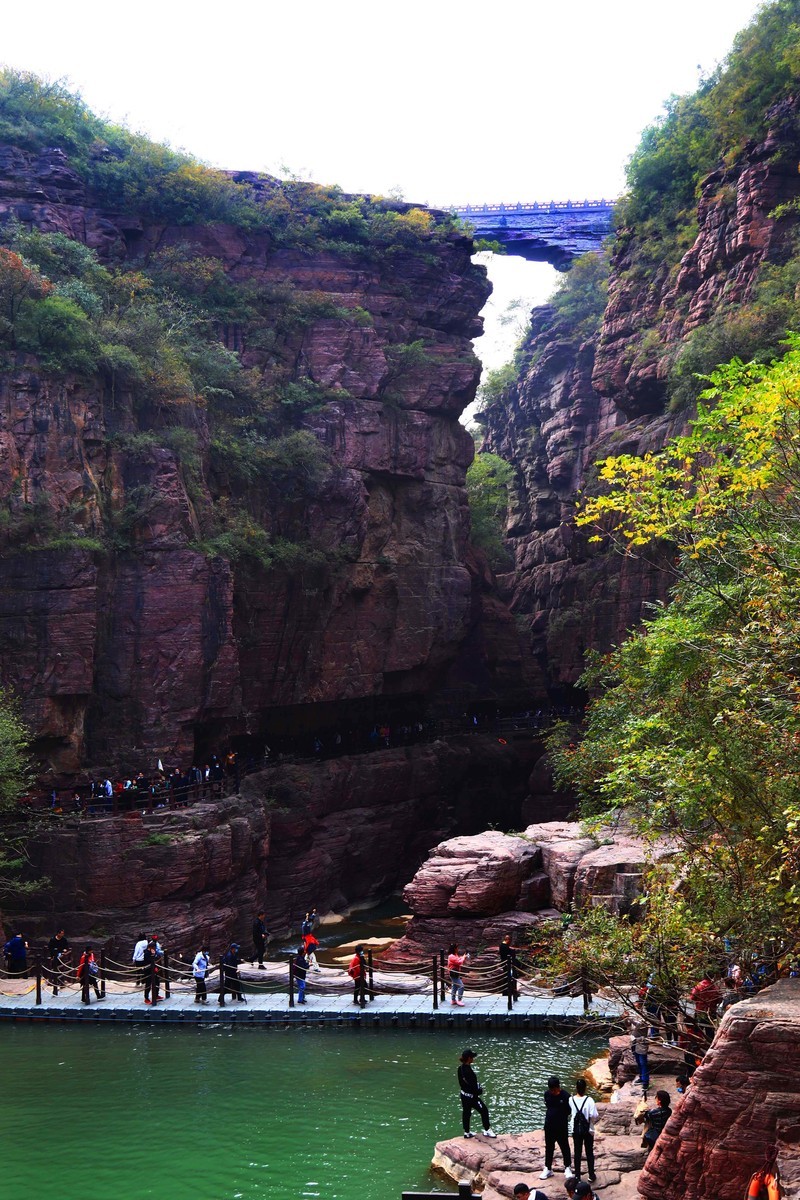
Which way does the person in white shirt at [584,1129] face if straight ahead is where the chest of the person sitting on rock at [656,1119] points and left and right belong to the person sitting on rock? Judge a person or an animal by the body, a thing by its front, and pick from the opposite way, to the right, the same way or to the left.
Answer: to the right

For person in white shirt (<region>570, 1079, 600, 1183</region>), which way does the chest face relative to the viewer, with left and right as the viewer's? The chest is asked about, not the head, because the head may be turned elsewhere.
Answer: facing away from the viewer

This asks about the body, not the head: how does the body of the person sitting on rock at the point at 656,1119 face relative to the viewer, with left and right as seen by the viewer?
facing to the left of the viewer

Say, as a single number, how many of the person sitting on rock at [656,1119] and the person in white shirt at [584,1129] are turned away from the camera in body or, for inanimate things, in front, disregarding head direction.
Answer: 1

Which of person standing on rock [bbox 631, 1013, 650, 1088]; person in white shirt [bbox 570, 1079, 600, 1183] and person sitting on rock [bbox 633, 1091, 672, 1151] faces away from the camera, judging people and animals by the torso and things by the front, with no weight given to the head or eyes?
the person in white shirt
